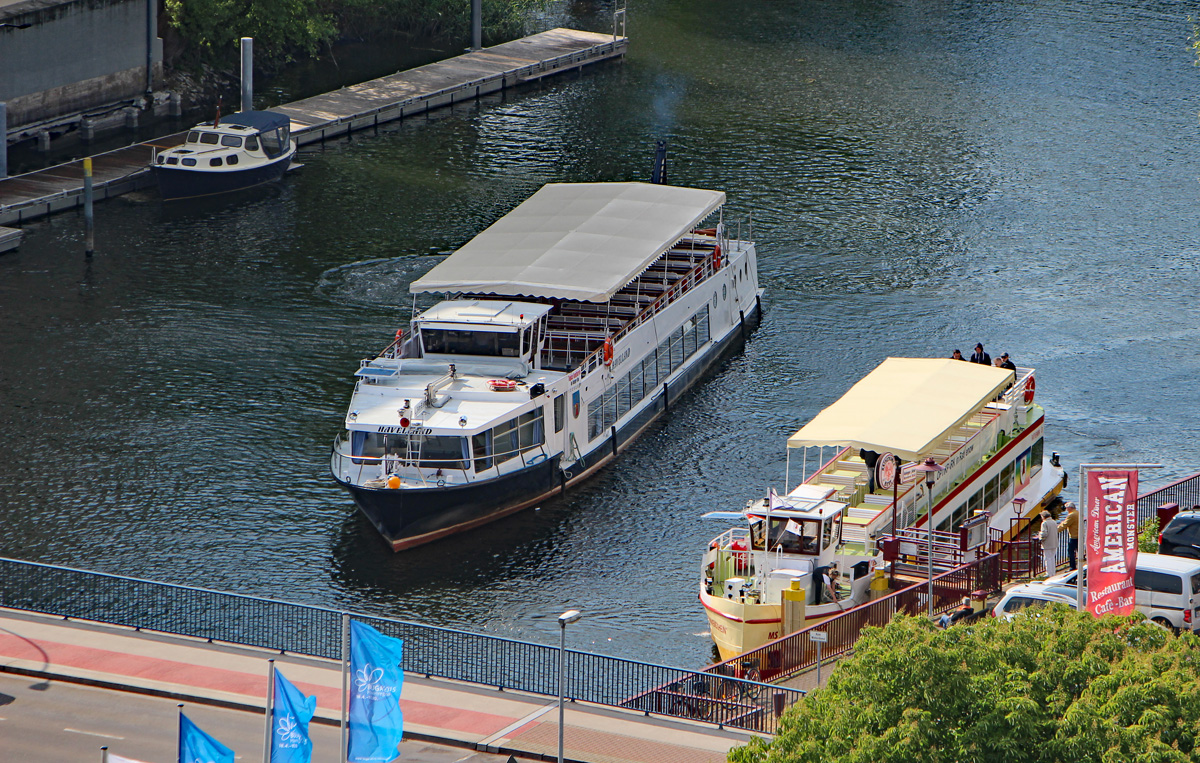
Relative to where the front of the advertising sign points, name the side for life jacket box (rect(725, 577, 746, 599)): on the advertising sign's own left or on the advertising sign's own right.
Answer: on the advertising sign's own right

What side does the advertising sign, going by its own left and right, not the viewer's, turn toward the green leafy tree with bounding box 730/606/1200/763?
front

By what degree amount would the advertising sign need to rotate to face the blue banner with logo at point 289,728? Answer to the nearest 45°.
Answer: approximately 45° to its right

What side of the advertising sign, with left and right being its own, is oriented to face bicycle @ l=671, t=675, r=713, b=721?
right

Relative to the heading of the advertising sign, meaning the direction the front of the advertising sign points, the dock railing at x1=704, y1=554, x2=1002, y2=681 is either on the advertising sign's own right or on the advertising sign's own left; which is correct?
on the advertising sign's own right

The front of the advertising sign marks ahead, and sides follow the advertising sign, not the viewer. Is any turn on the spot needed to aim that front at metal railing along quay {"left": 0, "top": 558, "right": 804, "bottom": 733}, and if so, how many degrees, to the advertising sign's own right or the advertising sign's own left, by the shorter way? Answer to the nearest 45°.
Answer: approximately 90° to the advertising sign's own right

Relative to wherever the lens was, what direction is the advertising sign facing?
facing the viewer

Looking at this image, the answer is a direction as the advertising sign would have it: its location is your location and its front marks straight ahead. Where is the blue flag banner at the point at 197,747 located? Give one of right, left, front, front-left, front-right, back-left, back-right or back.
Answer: front-right

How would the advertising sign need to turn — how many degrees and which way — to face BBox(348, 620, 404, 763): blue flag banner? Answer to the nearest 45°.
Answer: approximately 45° to its right
